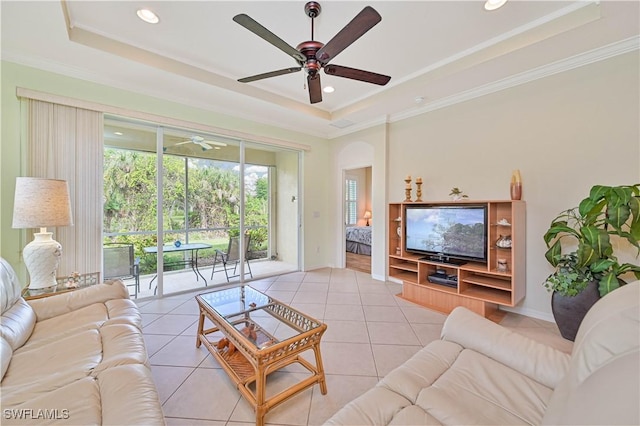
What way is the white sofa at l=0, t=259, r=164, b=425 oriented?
to the viewer's right

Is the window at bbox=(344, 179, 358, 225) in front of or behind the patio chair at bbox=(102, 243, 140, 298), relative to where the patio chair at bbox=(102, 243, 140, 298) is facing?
in front

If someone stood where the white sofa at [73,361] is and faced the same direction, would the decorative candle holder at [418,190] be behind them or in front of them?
in front

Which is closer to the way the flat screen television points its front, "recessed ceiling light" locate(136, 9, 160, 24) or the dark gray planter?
the recessed ceiling light

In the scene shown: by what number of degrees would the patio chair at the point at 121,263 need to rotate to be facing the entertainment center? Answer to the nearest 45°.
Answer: approximately 90° to its right

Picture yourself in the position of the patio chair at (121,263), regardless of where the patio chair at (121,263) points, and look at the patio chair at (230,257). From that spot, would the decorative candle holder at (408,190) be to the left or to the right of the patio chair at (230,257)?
right

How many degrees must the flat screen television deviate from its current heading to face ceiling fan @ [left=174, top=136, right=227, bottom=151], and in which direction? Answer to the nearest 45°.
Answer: approximately 45° to its right

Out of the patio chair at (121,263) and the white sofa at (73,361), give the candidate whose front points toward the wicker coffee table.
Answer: the white sofa

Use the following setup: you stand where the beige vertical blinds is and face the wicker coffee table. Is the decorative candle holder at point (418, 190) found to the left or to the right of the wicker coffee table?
left

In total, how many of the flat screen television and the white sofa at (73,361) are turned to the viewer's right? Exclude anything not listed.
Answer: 1
